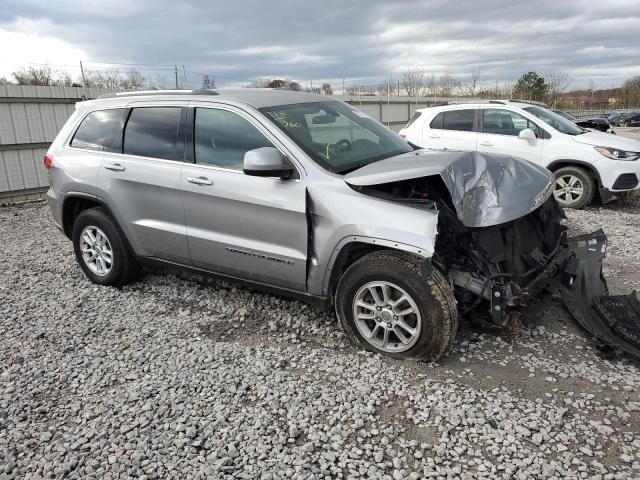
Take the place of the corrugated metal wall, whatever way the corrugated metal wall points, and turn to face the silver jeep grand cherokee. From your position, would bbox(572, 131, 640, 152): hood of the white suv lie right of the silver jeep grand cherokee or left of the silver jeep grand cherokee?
left

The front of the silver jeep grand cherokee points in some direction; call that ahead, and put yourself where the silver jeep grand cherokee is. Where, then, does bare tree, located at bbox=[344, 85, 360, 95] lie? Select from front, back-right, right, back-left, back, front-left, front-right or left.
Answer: back-left

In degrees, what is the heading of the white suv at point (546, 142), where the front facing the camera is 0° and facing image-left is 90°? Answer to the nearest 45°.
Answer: approximately 315°

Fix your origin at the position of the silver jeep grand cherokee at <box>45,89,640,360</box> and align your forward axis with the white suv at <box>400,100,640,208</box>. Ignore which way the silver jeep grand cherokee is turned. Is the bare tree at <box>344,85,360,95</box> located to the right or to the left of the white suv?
left

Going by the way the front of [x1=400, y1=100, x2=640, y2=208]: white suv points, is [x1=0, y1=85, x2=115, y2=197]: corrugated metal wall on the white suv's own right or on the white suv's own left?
on the white suv's own right

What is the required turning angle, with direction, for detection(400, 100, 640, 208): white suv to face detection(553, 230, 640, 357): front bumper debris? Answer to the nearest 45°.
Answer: approximately 45° to its right

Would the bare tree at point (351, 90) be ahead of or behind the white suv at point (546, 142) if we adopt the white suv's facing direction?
behind
